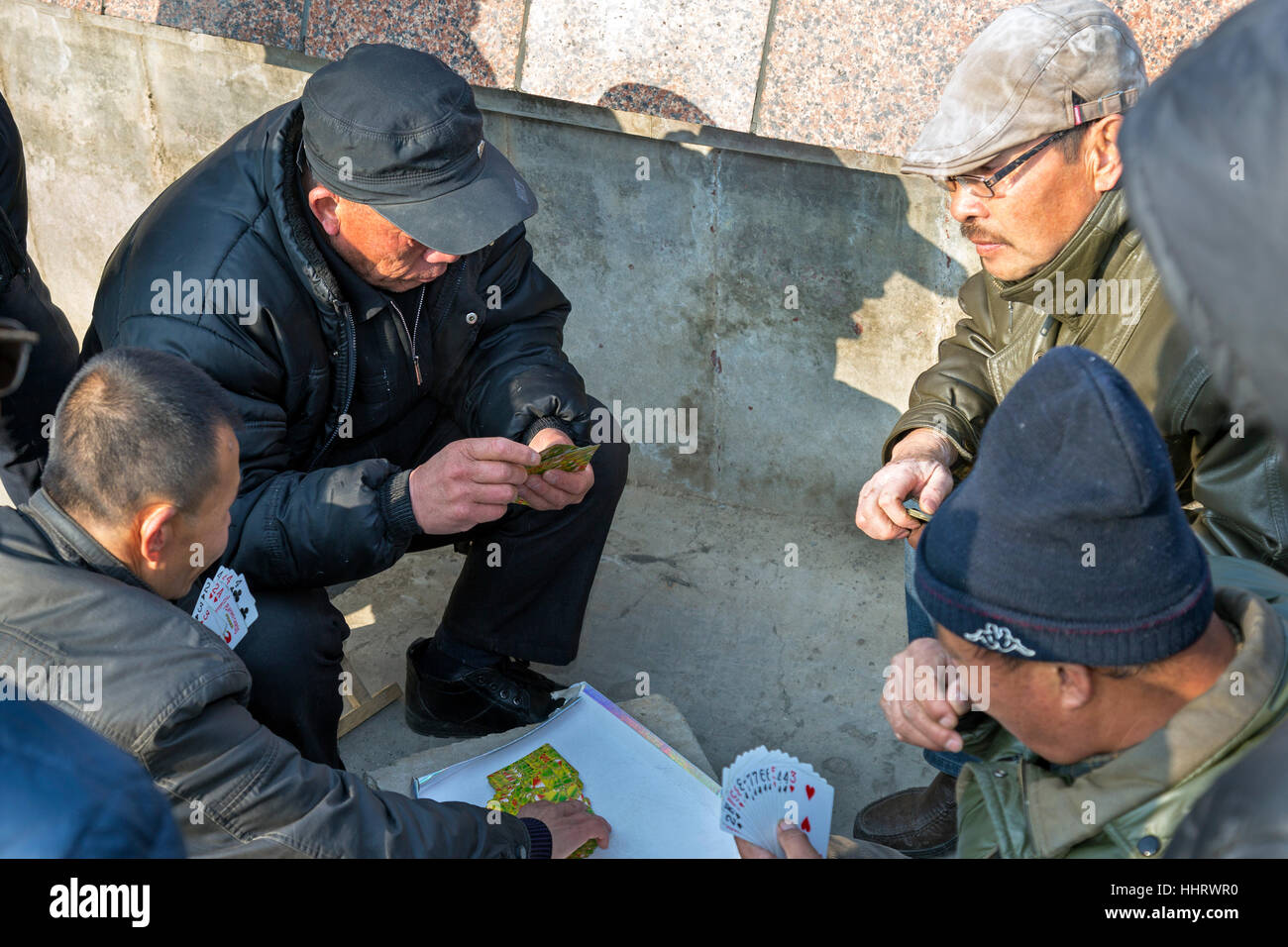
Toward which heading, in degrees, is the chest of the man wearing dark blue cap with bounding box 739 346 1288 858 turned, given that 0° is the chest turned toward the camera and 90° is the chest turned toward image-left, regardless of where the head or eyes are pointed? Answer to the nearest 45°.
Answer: approximately 90°

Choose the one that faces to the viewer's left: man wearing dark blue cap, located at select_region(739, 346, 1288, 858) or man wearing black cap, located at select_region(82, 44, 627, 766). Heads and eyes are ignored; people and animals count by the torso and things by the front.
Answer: man wearing dark blue cap, located at select_region(739, 346, 1288, 858)

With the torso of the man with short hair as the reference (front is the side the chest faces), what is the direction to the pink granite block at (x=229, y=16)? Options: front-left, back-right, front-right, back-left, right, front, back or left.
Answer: front-left

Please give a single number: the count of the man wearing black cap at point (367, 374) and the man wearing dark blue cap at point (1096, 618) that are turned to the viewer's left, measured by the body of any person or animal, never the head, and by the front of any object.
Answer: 1

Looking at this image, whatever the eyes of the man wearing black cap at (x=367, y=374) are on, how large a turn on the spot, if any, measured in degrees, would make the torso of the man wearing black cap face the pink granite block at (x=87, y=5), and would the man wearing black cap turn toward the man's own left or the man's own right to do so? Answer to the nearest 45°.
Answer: approximately 180°

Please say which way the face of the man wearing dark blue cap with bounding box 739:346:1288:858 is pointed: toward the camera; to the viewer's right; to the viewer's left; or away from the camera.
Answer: to the viewer's left

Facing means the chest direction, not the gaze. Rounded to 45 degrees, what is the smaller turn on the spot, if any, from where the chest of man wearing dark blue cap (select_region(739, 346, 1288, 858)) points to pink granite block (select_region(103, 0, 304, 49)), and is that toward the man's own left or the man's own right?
approximately 45° to the man's own right

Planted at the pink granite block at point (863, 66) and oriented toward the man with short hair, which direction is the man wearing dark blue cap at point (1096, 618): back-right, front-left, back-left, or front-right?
front-left

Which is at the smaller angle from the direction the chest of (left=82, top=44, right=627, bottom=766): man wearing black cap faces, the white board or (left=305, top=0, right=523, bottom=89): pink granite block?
the white board

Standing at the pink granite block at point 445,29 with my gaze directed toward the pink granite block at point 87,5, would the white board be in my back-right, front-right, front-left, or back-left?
back-left

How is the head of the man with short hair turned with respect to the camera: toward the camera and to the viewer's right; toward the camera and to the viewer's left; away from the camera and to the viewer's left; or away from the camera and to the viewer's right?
away from the camera and to the viewer's right

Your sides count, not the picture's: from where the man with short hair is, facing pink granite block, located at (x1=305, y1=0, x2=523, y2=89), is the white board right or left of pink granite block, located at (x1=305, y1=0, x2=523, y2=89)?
right

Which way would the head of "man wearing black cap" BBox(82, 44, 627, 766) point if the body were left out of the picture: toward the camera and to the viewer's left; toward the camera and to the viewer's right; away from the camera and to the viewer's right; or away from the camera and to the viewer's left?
toward the camera and to the viewer's right
